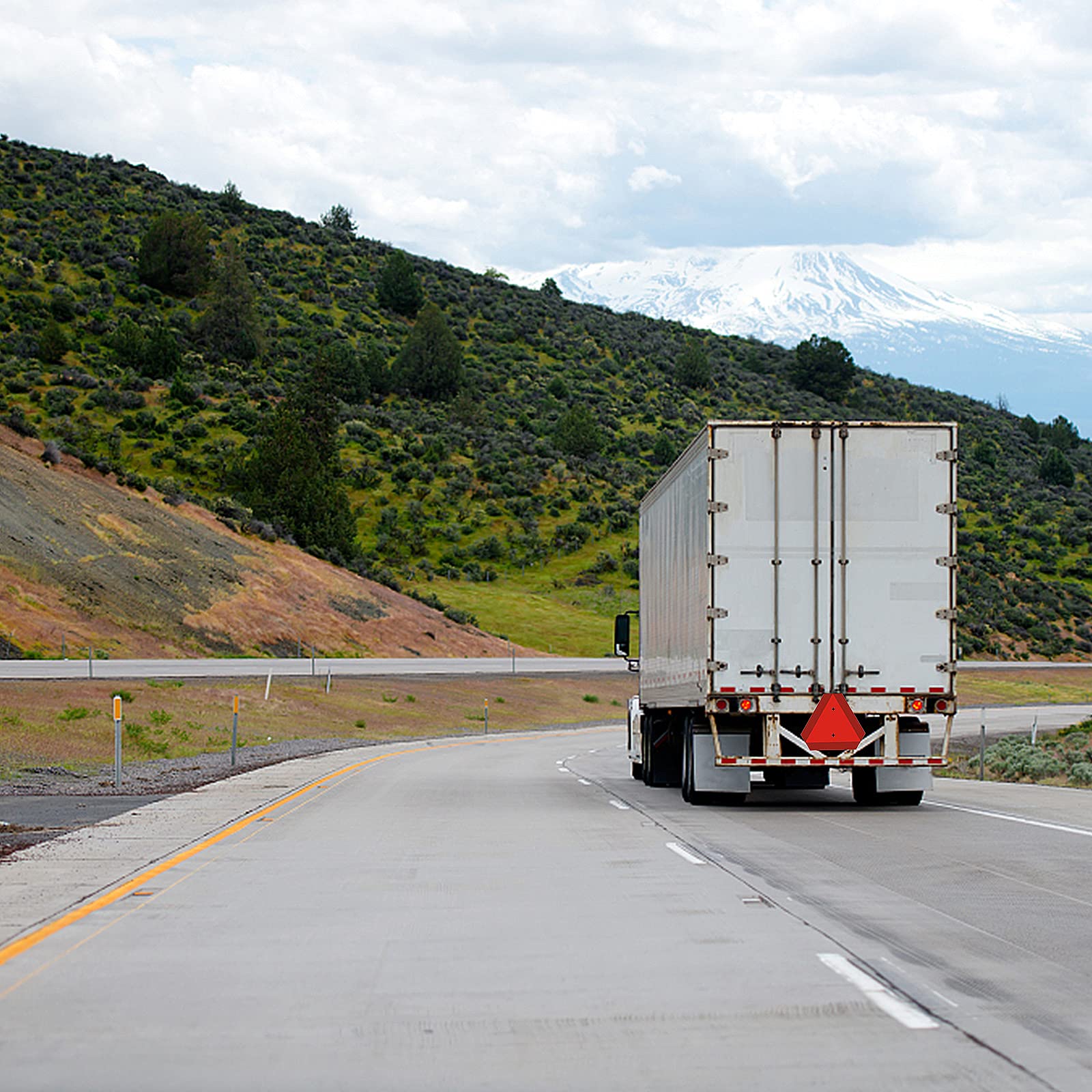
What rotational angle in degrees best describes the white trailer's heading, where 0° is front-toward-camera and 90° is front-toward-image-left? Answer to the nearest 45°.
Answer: approximately 180°
